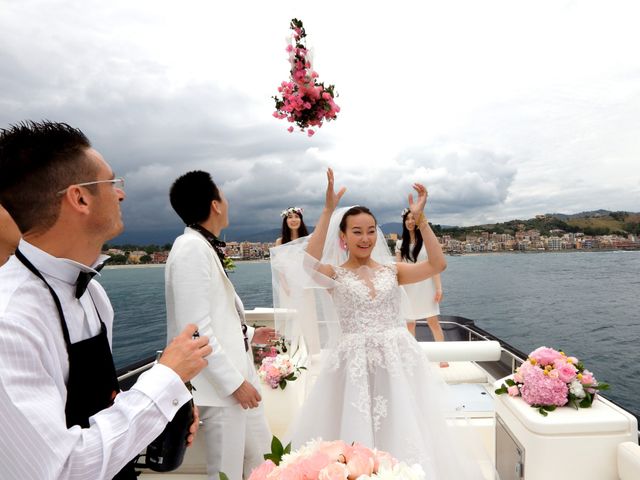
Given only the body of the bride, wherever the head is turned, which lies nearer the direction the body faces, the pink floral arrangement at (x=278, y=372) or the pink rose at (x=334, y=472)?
the pink rose

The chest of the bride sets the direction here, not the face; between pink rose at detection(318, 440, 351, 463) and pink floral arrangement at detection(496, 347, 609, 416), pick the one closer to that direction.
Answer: the pink rose

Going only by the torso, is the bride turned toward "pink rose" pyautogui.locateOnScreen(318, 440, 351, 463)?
yes

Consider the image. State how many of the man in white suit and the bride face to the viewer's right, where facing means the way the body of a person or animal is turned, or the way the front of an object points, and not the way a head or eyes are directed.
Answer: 1

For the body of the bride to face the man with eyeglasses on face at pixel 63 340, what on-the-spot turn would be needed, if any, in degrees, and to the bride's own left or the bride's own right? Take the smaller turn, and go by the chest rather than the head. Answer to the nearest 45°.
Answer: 0° — they already face them

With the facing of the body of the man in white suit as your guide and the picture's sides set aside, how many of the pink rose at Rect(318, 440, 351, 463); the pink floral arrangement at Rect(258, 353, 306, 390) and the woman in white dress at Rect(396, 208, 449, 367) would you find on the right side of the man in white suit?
1

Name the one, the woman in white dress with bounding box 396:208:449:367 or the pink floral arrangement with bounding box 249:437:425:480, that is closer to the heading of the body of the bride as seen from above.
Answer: the pink floral arrangement

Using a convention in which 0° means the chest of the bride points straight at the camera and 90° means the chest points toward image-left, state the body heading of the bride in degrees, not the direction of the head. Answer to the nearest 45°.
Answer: approximately 0°

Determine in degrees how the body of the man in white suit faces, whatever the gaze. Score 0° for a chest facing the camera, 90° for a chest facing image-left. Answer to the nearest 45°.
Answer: approximately 270°

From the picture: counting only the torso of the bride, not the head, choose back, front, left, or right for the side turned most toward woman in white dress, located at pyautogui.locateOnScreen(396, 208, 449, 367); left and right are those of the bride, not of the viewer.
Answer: back

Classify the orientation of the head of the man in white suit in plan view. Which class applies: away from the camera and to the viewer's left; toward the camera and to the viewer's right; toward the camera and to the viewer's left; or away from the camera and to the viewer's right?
away from the camera and to the viewer's right

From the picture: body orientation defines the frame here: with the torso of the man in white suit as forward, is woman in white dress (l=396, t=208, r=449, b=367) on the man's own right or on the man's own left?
on the man's own left

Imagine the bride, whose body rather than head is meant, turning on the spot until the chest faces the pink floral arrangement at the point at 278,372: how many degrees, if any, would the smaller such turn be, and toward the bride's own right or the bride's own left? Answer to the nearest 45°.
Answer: approximately 135° to the bride's own right

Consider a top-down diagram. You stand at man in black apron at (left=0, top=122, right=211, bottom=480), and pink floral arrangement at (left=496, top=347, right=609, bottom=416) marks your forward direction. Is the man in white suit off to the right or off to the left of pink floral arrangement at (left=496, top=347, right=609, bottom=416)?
left

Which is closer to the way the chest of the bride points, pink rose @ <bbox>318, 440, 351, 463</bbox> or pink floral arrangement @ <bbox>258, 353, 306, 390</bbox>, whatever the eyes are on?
the pink rose
